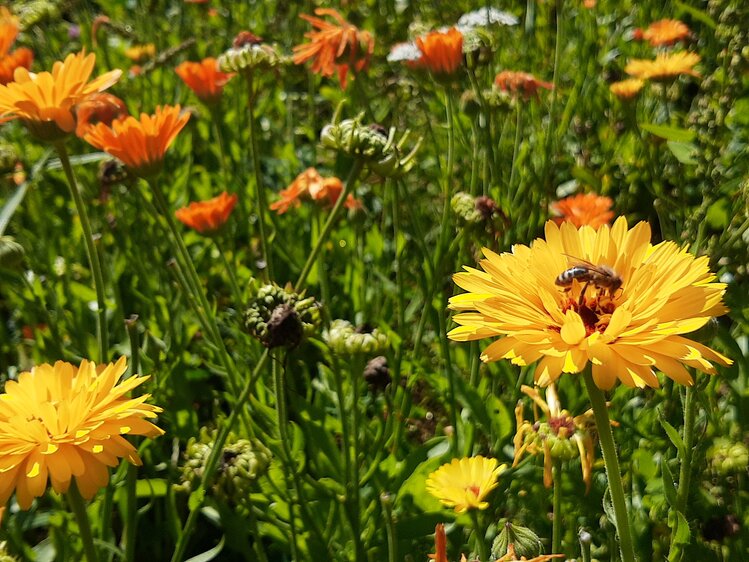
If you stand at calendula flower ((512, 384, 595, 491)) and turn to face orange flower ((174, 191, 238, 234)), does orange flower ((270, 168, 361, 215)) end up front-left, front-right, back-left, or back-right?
front-right

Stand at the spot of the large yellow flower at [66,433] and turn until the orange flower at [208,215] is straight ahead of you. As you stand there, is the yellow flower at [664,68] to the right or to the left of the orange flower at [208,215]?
right

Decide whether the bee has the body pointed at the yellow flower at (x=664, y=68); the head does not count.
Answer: no

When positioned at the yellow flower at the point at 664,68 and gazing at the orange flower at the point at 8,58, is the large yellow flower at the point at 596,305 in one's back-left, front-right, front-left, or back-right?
front-left

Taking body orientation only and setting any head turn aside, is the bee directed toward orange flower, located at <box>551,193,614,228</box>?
no

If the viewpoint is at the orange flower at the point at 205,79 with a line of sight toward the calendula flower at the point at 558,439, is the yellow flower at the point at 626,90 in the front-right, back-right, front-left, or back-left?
front-left
